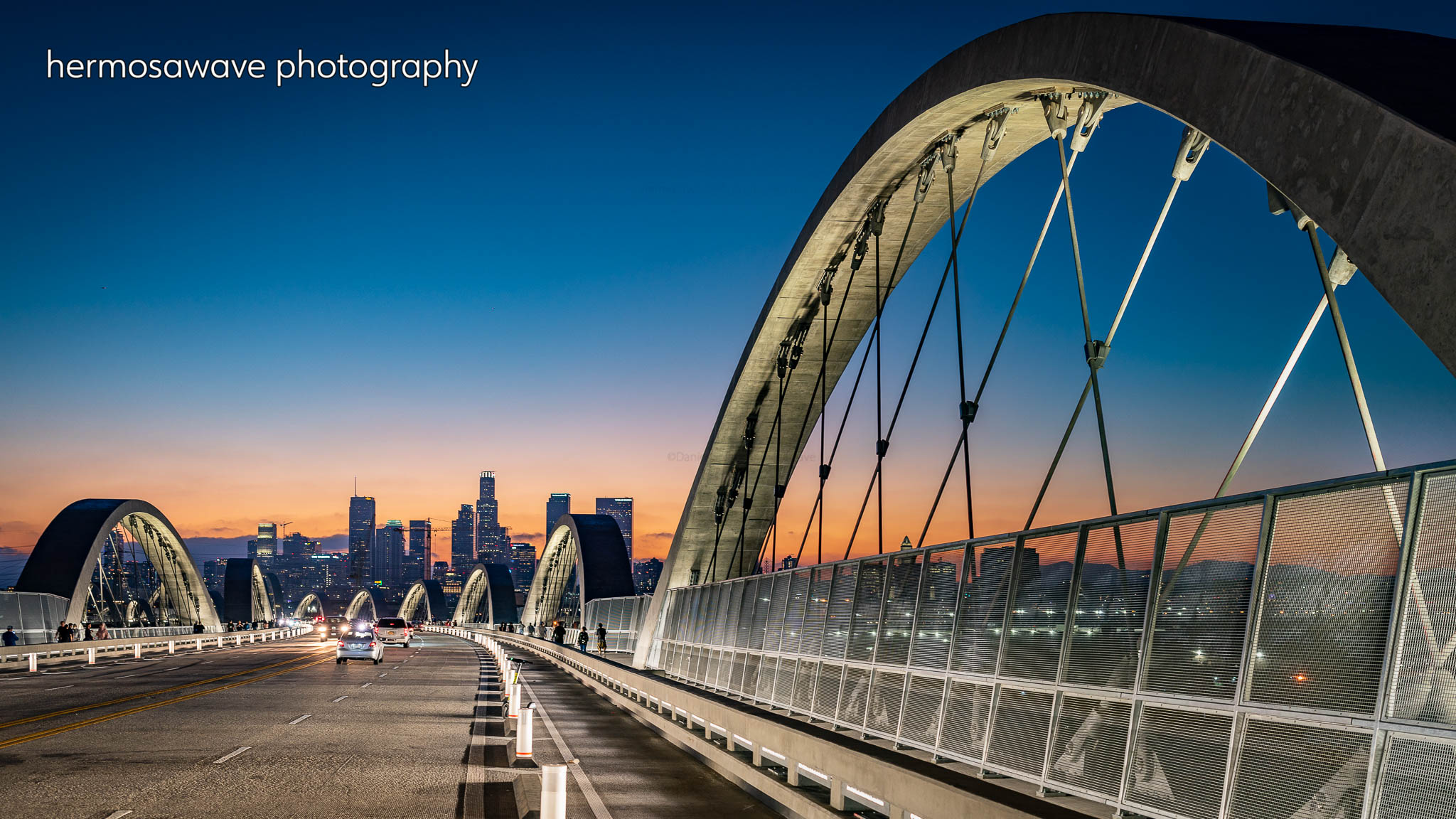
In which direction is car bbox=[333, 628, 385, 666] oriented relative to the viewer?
away from the camera
